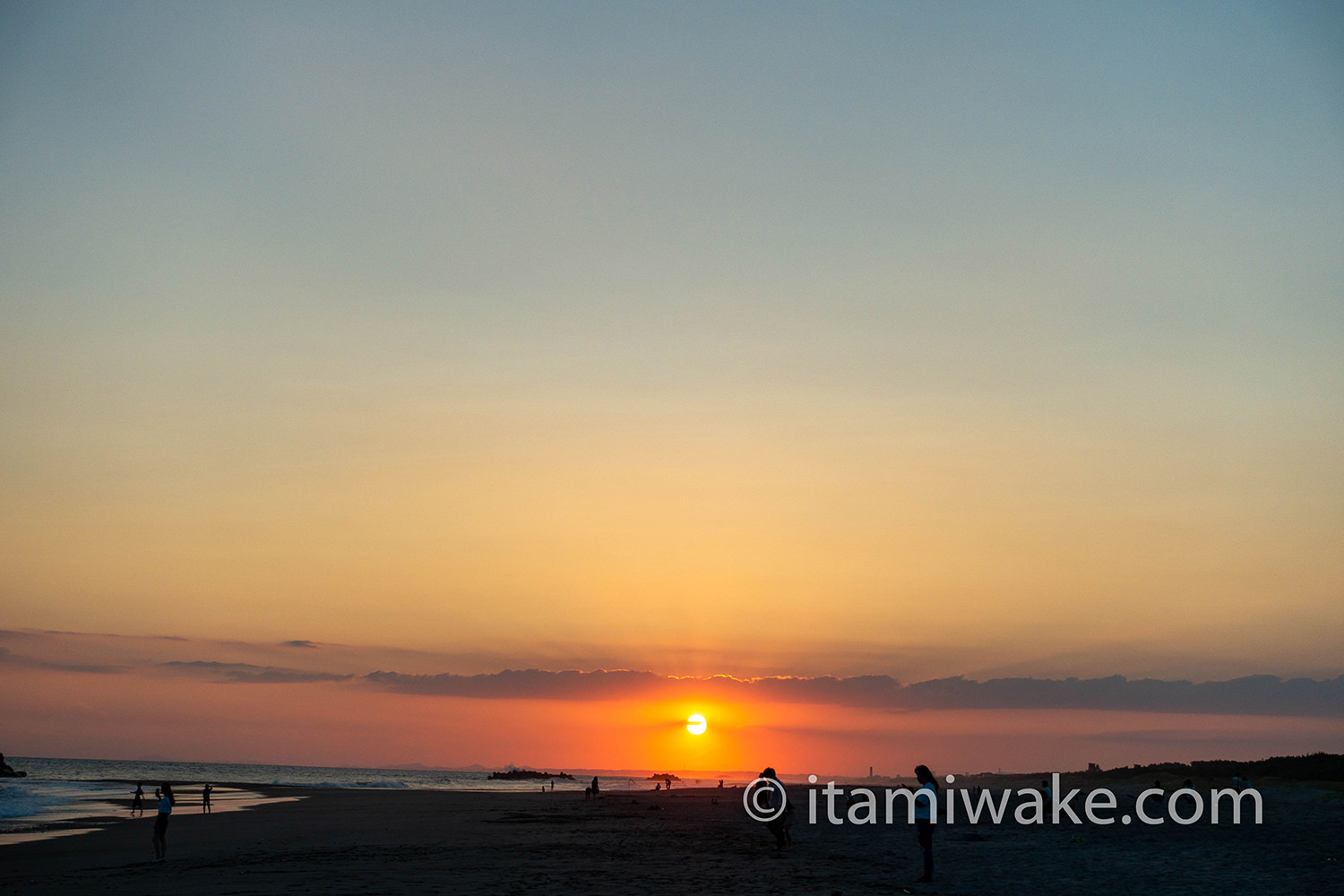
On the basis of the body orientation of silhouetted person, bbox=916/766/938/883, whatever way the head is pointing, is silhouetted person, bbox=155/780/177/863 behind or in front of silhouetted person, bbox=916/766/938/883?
in front

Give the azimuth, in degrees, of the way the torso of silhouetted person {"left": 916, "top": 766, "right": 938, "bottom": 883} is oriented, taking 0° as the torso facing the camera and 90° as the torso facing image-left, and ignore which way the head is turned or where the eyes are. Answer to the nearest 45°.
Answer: approximately 90°

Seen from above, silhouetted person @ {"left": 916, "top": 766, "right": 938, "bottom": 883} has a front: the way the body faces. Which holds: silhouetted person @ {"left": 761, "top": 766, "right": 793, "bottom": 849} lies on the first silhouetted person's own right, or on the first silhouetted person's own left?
on the first silhouetted person's own right
